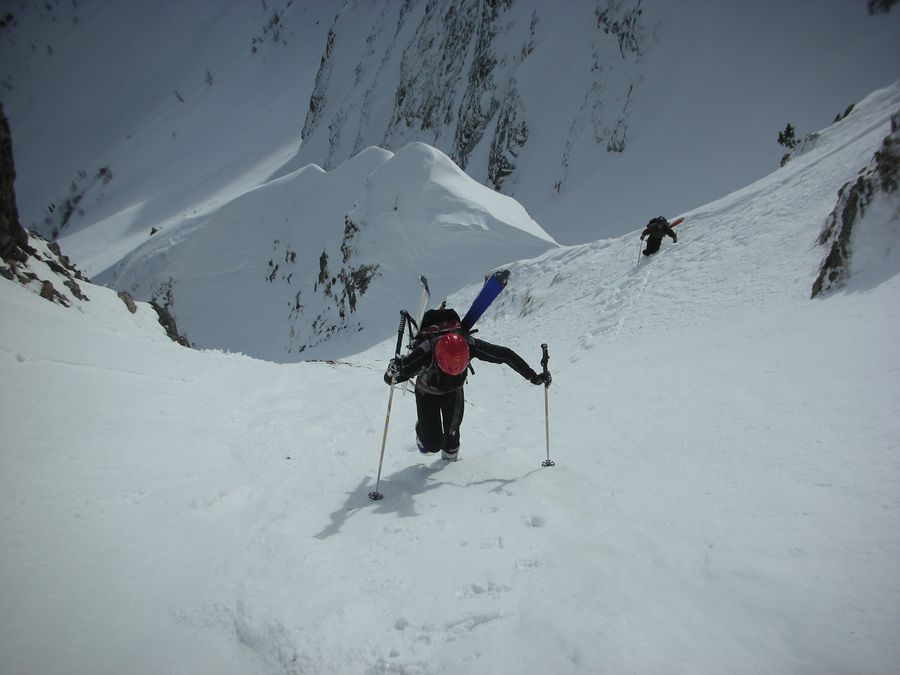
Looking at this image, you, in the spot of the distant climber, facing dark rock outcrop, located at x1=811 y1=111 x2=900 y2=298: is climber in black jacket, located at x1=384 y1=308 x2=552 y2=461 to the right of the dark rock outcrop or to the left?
right
